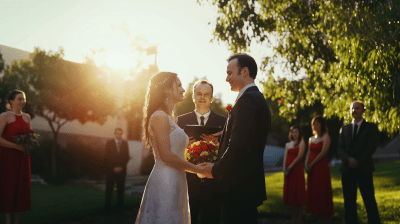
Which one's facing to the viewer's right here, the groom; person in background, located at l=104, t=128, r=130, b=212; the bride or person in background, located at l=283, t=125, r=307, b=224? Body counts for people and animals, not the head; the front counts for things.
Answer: the bride

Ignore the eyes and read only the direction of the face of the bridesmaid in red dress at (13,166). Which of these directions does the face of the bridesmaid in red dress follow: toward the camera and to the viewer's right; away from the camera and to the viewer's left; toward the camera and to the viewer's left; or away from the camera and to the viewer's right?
toward the camera and to the viewer's right

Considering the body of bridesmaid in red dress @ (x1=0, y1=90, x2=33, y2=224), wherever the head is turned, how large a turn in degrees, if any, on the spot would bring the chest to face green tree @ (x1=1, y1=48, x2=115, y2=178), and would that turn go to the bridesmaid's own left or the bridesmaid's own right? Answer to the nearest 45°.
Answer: approximately 135° to the bridesmaid's own left

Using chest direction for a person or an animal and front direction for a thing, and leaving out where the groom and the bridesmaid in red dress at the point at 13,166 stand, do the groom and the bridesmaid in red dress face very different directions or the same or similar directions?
very different directions

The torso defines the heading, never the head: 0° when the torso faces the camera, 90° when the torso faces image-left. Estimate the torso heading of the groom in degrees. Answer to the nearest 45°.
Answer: approximately 90°

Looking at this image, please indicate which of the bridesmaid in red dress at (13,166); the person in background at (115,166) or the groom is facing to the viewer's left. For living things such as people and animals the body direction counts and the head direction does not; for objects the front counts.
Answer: the groom

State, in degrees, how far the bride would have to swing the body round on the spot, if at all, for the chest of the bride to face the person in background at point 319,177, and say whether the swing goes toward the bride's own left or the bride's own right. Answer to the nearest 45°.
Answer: approximately 45° to the bride's own left

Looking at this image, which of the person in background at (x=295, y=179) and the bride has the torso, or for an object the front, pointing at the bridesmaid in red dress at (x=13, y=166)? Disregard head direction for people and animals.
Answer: the person in background

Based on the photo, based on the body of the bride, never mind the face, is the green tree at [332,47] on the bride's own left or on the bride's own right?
on the bride's own left

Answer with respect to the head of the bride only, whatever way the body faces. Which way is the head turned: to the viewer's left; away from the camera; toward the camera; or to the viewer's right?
to the viewer's right

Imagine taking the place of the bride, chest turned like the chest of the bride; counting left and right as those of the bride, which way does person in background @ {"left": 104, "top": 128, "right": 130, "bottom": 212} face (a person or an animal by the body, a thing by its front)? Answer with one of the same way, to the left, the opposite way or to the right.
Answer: to the right
